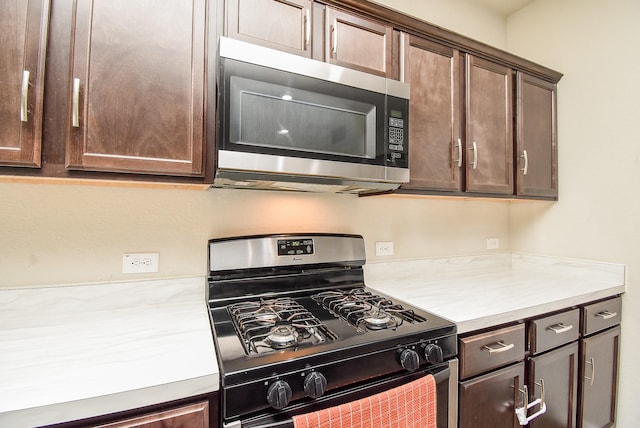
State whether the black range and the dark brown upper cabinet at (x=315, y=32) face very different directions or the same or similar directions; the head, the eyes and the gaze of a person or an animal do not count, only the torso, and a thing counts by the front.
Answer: same or similar directions

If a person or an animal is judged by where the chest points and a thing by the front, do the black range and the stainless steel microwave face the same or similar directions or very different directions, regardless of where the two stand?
same or similar directions

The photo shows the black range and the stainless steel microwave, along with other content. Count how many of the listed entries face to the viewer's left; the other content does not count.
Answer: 0
